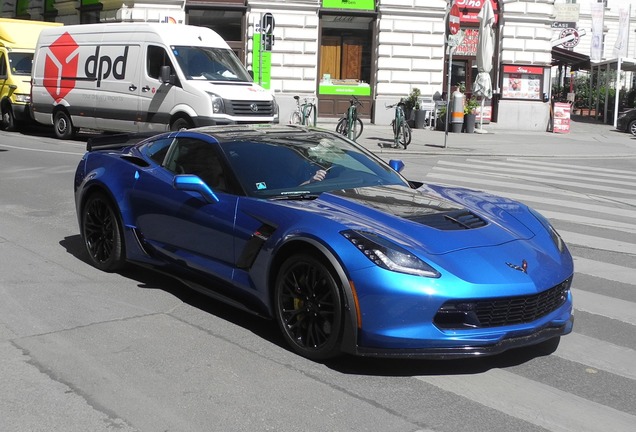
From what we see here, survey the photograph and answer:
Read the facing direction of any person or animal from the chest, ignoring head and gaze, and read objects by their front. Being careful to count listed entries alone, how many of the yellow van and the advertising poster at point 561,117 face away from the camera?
0

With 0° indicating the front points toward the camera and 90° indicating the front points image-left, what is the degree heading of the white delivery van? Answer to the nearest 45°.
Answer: approximately 315°

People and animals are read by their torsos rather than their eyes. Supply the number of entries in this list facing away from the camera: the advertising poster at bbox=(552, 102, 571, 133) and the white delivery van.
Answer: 0

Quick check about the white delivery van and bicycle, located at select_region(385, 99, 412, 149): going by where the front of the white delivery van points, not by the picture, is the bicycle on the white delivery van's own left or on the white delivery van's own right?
on the white delivery van's own left

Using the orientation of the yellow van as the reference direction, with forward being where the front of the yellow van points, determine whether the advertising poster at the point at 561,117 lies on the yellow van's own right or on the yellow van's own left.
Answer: on the yellow van's own left

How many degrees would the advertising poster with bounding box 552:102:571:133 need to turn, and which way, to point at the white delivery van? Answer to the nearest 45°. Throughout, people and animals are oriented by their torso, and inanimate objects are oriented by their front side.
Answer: approximately 45° to its right

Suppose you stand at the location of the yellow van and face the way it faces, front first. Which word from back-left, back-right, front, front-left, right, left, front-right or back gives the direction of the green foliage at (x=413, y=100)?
front-left

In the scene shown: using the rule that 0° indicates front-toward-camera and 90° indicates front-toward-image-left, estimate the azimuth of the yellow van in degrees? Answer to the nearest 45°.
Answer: approximately 315°

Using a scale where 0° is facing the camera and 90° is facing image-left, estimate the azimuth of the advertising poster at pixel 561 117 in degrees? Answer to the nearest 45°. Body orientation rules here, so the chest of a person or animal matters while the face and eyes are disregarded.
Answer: approximately 0°

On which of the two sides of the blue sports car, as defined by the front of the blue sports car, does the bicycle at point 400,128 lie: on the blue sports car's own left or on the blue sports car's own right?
on the blue sports car's own left

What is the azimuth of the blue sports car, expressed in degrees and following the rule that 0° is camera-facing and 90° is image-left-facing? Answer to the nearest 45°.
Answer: approximately 315°

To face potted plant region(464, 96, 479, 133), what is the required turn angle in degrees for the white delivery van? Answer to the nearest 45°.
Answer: approximately 90° to its left

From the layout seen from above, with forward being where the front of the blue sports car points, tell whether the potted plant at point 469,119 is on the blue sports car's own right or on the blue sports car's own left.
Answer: on the blue sports car's own left
